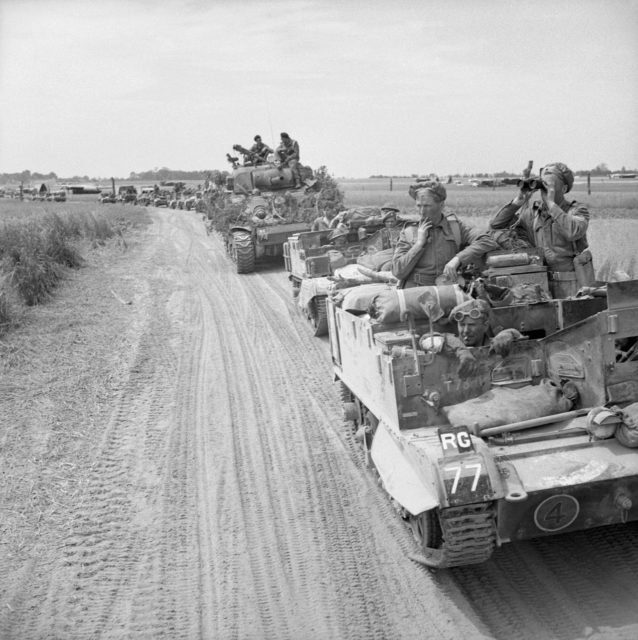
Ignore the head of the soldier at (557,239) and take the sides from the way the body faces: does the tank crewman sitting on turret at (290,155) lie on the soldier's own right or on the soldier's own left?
on the soldier's own right

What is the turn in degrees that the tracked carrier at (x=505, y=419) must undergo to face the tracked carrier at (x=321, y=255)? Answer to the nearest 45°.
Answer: approximately 135° to its left

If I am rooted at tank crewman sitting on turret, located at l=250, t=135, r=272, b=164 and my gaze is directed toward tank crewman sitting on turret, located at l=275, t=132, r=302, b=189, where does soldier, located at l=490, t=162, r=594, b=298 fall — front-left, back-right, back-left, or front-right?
front-right

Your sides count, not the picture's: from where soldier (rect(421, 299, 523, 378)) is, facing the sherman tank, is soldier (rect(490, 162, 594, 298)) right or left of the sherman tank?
right

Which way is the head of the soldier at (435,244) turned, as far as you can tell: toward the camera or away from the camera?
toward the camera

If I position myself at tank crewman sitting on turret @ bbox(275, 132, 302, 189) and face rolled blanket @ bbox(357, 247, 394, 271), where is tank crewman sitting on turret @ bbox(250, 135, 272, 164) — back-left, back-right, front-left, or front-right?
back-right

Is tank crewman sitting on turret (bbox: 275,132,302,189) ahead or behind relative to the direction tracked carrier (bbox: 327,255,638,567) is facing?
behind

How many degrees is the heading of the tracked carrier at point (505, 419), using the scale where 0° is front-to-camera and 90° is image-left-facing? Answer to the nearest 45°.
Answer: approximately 315°

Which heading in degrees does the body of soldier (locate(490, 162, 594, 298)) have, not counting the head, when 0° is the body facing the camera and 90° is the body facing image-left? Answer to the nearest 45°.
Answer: approximately 45°

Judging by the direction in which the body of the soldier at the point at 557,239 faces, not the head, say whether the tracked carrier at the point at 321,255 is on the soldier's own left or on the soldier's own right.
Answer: on the soldier's own right
